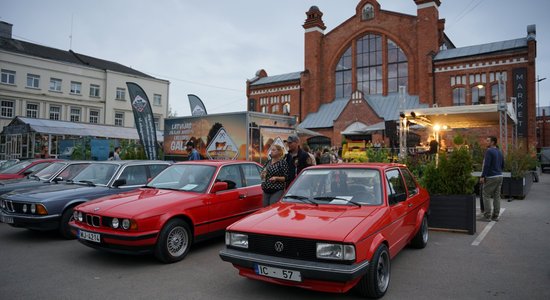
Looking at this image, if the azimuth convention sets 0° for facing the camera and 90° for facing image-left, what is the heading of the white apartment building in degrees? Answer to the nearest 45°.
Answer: approximately 315°

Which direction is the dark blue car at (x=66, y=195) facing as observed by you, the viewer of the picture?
facing the viewer and to the left of the viewer

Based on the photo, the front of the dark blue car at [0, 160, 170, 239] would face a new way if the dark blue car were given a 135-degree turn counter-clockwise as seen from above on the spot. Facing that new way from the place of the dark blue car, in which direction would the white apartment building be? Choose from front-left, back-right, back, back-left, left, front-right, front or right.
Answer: left

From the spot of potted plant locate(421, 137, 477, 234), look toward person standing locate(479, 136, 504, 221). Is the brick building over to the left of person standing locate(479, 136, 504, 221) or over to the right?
left

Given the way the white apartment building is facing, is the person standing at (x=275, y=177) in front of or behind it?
in front

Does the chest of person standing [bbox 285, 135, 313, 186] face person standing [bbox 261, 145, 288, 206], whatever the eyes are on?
yes

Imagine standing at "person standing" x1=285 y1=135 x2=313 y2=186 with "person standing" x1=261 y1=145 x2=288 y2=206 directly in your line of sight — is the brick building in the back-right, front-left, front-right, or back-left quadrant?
back-right

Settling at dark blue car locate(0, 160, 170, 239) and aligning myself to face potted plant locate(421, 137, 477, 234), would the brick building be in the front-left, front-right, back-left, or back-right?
front-left

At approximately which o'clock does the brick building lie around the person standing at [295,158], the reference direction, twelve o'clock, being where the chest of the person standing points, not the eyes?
The brick building is roughly at 5 o'clock from the person standing.

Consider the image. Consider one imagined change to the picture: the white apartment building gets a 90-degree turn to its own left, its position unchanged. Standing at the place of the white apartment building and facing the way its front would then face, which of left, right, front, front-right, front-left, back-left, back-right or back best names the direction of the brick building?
right
